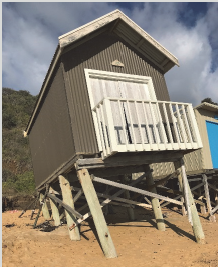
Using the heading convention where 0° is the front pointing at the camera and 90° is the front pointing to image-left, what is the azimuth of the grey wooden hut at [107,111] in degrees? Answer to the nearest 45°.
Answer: approximately 315°
